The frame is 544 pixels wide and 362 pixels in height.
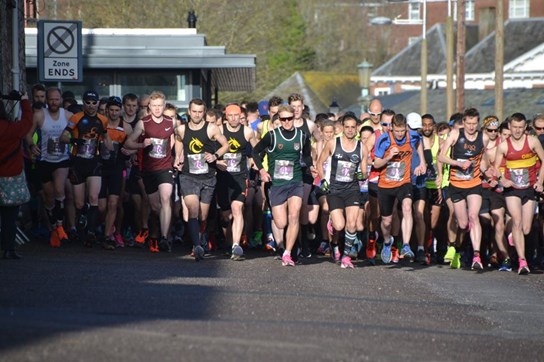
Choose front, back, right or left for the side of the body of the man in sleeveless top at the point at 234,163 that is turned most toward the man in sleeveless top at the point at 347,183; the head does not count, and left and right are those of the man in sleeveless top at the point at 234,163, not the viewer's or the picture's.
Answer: left

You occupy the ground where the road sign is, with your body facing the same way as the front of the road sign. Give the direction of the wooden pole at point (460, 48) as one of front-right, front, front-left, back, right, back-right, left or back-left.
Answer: back-left

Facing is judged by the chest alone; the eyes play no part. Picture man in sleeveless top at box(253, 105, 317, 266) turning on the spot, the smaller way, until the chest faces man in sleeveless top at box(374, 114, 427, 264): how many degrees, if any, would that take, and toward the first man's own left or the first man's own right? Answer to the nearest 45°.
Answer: approximately 135° to the first man's own left

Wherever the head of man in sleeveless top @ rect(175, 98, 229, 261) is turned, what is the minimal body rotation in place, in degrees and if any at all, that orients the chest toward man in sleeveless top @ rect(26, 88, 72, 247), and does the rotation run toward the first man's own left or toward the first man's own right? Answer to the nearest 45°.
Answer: approximately 90° to the first man's own right

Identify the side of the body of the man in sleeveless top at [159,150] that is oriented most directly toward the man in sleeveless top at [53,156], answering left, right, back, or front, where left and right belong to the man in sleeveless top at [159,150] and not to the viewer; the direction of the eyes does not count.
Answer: right

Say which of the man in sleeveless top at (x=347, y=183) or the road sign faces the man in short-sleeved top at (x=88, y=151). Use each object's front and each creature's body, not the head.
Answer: the road sign
